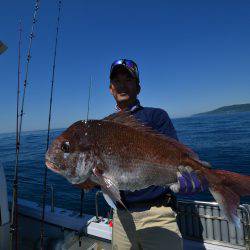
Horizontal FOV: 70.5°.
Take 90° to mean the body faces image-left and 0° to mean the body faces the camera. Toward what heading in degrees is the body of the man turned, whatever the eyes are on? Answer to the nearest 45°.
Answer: approximately 0°

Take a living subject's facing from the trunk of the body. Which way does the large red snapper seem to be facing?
to the viewer's left
